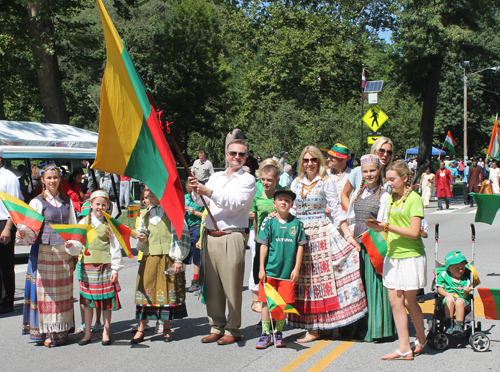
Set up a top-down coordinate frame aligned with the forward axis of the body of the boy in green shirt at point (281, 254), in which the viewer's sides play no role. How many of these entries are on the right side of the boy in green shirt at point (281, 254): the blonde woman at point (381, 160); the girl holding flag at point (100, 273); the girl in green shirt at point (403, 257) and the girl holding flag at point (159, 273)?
2

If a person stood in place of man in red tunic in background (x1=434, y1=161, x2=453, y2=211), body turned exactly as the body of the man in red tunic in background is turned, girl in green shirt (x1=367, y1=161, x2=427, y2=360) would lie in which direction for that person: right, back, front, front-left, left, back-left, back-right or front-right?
front

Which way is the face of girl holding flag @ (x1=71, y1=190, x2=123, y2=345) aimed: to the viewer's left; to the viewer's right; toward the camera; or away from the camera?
toward the camera

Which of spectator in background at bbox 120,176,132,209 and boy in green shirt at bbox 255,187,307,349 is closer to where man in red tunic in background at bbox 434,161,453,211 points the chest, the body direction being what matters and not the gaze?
the boy in green shirt

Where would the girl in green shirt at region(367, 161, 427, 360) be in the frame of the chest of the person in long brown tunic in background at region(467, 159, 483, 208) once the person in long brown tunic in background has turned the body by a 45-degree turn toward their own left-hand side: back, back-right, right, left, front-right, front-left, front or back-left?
front-right

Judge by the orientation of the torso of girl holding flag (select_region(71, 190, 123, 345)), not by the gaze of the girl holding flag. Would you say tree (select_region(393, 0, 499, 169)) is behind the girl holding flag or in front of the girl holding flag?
behind

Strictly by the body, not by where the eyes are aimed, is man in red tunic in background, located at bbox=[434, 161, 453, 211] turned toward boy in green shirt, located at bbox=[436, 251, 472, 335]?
yes

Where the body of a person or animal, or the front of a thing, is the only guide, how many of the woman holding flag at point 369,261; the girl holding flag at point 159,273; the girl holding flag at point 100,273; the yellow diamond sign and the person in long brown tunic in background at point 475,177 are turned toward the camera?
5

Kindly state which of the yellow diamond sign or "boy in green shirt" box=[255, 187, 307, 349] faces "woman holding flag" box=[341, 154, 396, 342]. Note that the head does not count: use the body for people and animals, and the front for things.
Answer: the yellow diamond sign

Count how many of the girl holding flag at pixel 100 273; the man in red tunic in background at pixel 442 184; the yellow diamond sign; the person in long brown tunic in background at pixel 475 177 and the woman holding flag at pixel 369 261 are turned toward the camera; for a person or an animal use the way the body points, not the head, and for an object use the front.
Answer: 5

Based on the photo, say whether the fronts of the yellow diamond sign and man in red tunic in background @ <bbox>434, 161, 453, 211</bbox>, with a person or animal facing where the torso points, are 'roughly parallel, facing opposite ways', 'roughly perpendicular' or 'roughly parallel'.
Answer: roughly parallel

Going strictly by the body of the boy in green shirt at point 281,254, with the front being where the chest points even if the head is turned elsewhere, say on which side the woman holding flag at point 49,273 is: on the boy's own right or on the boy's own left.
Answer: on the boy's own right

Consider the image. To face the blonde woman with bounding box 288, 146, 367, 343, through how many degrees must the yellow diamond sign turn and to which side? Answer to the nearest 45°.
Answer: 0° — it already faces them

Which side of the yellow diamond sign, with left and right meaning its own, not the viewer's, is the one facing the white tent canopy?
right

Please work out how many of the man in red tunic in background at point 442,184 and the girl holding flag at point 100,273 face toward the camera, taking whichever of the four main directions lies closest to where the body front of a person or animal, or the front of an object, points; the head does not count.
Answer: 2

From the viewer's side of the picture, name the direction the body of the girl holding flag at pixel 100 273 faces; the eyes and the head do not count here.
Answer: toward the camera

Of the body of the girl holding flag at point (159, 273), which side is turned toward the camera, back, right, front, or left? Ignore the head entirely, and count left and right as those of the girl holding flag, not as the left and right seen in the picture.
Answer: front

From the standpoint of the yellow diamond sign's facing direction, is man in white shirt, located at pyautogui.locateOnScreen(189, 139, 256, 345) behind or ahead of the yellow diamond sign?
ahead

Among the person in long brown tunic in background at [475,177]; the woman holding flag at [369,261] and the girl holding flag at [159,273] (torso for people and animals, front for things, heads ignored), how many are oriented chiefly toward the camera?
3

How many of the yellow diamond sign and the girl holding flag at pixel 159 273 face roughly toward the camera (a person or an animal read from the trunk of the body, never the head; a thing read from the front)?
2
